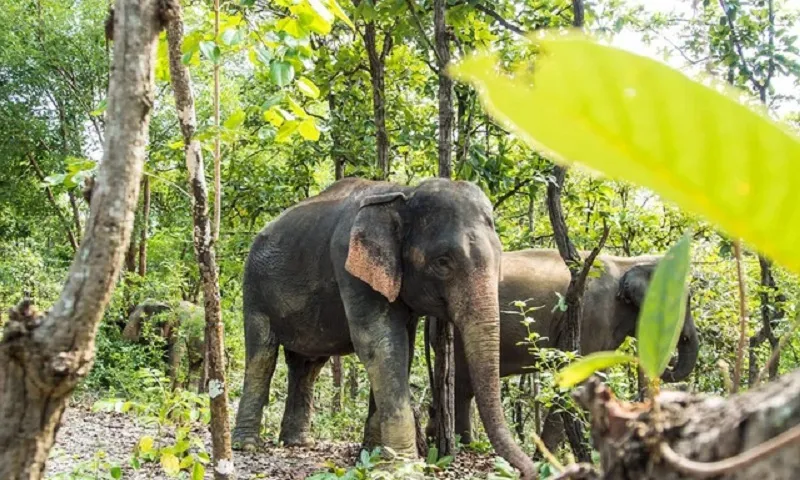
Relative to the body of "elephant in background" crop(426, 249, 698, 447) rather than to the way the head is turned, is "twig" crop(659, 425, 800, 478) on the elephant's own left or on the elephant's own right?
on the elephant's own right

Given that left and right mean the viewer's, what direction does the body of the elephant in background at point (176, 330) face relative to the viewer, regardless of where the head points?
facing to the left of the viewer

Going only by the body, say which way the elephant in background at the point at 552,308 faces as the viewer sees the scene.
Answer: to the viewer's right

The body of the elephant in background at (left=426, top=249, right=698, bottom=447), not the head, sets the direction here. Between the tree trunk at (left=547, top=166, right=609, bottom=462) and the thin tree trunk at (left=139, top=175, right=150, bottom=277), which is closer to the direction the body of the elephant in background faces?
the tree trunk

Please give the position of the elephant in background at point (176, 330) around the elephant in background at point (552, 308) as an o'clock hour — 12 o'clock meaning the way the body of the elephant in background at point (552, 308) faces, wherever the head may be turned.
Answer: the elephant in background at point (176, 330) is roughly at 7 o'clock from the elephant in background at point (552, 308).

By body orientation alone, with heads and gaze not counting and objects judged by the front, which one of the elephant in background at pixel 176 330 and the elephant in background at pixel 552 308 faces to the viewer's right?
the elephant in background at pixel 552 308

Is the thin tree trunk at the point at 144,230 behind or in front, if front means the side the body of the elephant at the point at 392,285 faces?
behind
